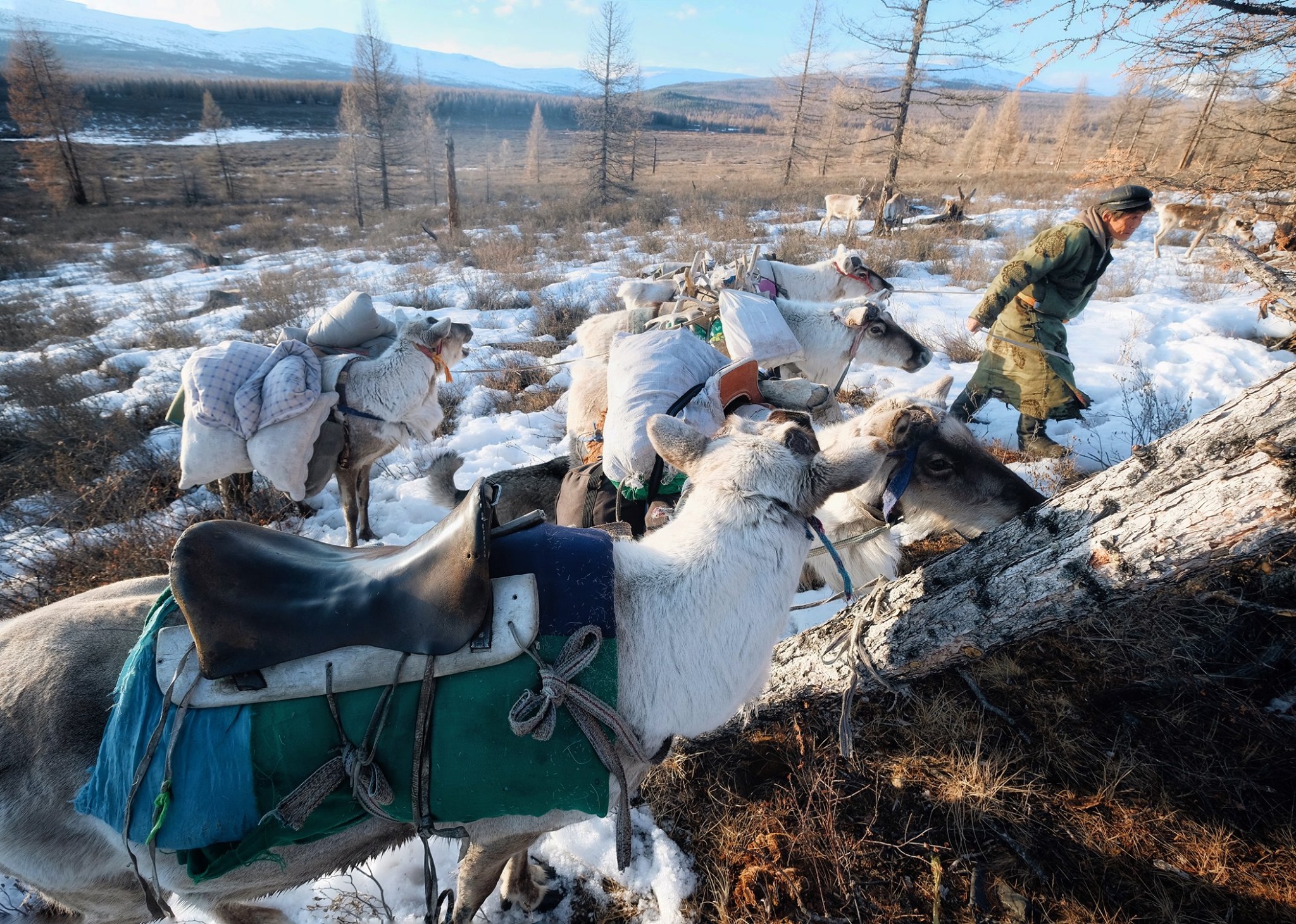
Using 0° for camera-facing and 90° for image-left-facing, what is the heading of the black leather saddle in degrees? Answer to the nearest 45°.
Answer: approximately 270°

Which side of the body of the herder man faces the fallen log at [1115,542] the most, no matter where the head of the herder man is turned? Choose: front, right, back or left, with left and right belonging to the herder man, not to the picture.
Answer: right

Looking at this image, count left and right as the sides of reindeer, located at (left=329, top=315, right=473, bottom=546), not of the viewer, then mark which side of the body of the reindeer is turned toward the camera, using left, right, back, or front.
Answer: right

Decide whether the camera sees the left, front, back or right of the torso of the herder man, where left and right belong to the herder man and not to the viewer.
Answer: right

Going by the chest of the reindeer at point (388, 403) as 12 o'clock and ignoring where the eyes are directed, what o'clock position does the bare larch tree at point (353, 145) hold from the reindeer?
The bare larch tree is roughly at 9 o'clock from the reindeer.

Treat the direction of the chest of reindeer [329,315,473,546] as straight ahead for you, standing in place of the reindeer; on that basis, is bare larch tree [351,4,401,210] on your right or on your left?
on your left

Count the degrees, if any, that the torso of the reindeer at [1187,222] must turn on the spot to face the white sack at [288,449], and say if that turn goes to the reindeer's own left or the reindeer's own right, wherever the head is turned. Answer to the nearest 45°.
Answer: approximately 90° to the reindeer's own right

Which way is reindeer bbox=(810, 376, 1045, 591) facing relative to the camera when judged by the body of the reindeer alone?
to the viewer's right

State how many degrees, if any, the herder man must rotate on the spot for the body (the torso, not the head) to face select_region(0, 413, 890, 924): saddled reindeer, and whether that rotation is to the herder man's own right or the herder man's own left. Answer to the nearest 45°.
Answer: approximately 90° to the herder man's own right

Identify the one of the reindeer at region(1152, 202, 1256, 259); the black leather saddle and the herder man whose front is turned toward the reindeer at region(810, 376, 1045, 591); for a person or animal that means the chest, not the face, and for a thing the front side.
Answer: the black leather saddle

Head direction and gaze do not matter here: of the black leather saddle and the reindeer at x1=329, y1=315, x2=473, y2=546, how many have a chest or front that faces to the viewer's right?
2

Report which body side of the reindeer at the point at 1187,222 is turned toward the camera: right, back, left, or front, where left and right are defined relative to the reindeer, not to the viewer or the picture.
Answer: right
